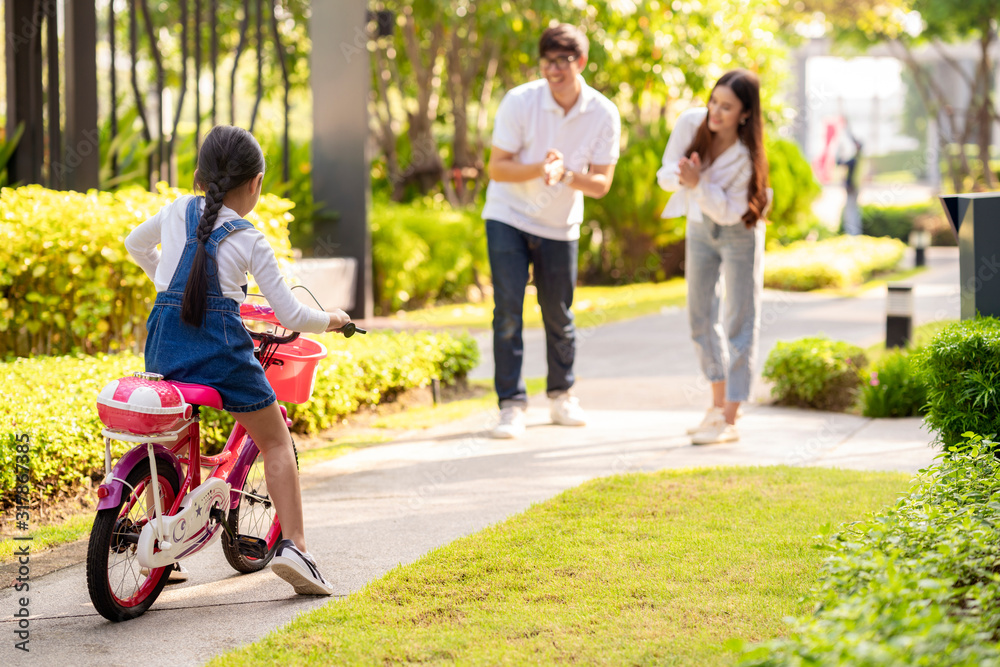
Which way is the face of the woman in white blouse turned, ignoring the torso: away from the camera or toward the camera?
toward the camera

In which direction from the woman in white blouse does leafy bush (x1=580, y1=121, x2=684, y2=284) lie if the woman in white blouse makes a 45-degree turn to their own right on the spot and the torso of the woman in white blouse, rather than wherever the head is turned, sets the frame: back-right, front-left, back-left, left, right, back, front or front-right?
right

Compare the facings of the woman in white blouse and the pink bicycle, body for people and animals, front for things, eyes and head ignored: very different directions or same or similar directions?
very different directions

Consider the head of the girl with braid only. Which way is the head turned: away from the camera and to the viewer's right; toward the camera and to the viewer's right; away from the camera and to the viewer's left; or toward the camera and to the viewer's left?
away from the camera and to the viewer's right

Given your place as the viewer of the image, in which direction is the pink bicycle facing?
facing away from the viewer and to the right of the viewer

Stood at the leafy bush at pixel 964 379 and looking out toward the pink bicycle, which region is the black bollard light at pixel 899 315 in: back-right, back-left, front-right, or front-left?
back-right

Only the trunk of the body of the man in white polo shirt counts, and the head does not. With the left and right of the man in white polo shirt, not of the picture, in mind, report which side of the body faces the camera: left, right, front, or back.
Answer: front

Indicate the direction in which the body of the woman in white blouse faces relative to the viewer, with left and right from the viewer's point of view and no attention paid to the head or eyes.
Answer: facing the viewer and to the left of the viewer

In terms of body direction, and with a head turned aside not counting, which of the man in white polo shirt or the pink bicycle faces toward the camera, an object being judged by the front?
the man in white polo shirt

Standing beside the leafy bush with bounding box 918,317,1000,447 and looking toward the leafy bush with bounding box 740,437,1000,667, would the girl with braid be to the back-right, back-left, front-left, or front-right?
front-right

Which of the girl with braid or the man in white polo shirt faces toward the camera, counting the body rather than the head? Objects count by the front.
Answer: the man in white polo shirt

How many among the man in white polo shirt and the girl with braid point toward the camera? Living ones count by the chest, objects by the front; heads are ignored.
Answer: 1

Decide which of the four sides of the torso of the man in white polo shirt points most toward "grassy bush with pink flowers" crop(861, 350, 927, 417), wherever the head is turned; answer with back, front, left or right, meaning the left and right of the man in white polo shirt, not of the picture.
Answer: left

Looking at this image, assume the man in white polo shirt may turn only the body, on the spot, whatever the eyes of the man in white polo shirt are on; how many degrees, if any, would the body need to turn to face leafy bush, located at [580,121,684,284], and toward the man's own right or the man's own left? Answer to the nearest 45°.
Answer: approximately 180°

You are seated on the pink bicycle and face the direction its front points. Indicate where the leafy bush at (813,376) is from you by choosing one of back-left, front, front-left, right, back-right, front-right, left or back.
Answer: front

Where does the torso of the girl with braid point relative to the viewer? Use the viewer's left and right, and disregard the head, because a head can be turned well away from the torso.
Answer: facing away from the viewer and to the right of the viewer
